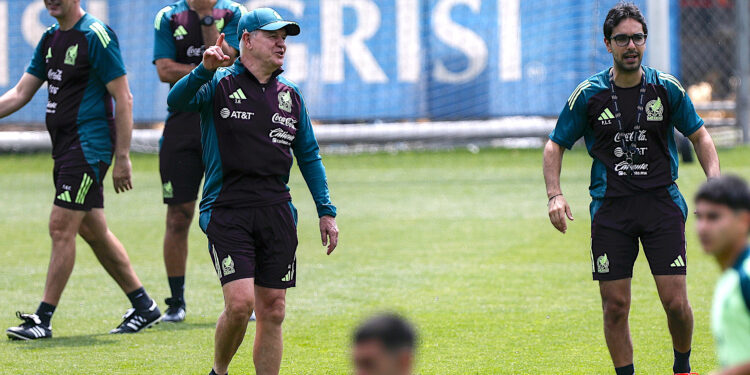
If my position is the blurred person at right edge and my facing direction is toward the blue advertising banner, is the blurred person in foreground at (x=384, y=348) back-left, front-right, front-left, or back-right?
back-left

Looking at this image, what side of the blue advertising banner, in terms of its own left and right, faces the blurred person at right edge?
front

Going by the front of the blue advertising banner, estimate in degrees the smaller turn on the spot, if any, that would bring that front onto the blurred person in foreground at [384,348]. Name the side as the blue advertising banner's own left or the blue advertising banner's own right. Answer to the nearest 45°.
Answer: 0° — it already faces them
